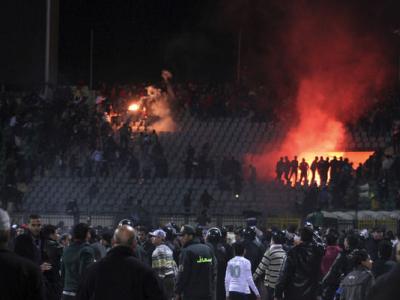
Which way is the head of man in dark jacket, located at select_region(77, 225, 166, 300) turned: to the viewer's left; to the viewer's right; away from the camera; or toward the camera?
away from the camera

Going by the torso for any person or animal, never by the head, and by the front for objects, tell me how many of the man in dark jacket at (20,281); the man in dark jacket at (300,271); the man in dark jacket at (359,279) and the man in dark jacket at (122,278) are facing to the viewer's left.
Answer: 0

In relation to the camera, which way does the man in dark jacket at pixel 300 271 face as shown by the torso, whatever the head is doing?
away from the camera

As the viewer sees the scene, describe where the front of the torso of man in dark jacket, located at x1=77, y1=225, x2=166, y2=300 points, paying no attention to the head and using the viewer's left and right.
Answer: facing away from the viewer

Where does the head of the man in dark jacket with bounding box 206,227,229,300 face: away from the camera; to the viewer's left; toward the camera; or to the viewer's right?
away from the camera

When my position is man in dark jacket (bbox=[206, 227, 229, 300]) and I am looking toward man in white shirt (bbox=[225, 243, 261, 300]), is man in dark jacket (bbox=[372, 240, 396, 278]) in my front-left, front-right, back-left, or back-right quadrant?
front-left

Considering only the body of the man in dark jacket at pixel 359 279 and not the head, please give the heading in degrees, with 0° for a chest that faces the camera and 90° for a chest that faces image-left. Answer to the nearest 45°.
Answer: approximately 225°

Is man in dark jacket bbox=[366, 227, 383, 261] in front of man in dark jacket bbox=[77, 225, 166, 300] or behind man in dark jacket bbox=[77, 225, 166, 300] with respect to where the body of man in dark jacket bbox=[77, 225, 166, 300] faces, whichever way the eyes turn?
in front

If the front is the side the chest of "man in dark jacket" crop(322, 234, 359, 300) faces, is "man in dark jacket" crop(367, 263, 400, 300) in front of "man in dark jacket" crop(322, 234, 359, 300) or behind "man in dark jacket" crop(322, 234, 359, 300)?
behind

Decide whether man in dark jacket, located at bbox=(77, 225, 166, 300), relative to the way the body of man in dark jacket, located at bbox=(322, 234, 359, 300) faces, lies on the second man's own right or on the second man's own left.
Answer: on the second man's own left
